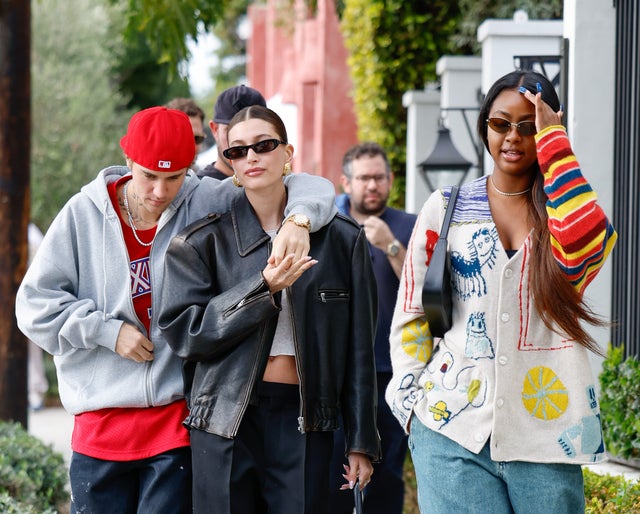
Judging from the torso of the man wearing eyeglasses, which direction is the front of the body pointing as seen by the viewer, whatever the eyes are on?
toward the camera

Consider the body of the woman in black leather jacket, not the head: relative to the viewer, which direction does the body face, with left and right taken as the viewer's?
facing the viewer

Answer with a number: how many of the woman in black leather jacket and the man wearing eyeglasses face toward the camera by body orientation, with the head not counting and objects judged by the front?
2

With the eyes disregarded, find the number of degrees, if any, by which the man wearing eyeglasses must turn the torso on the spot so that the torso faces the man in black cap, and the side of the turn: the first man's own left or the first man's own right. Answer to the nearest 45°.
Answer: approximately 45° to the first man's own right

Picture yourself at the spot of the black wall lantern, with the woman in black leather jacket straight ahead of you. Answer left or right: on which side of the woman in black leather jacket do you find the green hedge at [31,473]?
right

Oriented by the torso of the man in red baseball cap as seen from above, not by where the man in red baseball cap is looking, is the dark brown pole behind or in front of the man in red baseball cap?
behind

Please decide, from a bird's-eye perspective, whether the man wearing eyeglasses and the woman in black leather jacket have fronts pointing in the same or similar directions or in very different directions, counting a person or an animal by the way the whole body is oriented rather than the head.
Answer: same or similar directions

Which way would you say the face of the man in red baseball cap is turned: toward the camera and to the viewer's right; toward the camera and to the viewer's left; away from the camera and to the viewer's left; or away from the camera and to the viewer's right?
toward the camera and to the viewer's right

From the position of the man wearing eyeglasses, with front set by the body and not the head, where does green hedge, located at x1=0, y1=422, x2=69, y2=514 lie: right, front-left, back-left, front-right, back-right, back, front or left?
right

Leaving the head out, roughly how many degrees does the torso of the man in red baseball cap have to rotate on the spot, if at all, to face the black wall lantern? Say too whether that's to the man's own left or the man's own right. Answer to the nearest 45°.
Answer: approximately 90° to the man's own left
